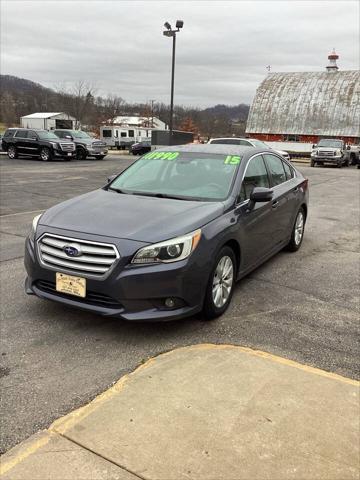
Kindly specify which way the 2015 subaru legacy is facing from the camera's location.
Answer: facing the viewer and to the left of the viewer

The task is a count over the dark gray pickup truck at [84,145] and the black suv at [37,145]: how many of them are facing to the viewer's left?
0

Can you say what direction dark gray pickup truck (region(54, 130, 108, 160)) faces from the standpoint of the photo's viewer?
facing the viewer and to the right of the viewer

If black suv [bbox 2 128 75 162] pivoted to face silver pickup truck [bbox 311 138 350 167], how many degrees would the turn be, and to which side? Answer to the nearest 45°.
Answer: approximately 45° to its left

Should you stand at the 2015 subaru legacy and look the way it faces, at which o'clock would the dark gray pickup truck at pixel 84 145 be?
The dark gray pickup truck is roughly at 4 o'clock from the 2015 subaru legacy.

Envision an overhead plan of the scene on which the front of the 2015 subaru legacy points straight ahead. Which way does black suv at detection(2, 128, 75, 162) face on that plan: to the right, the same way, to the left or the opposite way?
to the left

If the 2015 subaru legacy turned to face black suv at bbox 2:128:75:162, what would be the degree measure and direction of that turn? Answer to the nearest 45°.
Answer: approximately 135° to its right

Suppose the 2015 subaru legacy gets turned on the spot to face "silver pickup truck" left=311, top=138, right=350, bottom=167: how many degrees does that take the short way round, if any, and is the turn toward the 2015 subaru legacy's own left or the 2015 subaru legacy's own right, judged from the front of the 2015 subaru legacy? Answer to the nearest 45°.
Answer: approximately 135° to the 2015 subaru legacy's own right

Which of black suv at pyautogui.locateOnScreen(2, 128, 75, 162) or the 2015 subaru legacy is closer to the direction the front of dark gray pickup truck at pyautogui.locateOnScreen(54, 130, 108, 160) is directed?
the 2015 subaru legacy

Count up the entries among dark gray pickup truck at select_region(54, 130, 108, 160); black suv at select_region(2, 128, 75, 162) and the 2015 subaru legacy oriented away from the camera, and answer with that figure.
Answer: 0

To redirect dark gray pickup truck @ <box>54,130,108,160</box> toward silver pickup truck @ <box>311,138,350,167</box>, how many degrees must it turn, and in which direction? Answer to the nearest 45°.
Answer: approximately 45° to its left

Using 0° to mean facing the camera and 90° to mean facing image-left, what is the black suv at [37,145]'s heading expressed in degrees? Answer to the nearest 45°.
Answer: approximately 315°

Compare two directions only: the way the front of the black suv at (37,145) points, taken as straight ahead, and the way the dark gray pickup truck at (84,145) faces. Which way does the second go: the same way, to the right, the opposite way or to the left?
the same way

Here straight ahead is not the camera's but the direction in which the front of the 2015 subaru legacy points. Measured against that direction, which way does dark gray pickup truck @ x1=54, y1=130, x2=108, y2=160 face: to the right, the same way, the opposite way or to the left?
to the left
